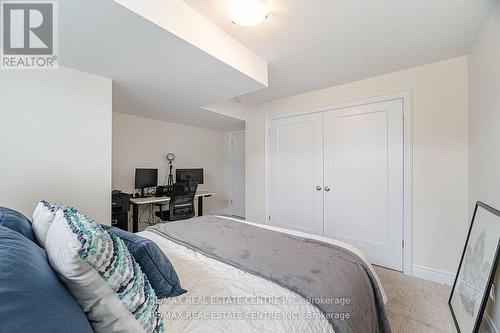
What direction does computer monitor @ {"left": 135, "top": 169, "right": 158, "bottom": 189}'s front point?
toward the camera

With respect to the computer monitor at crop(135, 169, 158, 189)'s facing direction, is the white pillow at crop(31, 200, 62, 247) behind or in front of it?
in front

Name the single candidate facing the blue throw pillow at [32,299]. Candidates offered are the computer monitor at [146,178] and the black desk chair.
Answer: the computer monitor

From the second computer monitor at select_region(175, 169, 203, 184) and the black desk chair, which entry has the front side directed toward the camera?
the second computer monitor

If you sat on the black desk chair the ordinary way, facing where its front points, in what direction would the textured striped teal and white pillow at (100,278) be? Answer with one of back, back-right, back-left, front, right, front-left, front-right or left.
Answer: back-left

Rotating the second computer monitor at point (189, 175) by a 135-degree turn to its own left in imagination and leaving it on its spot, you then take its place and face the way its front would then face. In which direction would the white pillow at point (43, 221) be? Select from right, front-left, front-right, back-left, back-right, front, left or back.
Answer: back-right

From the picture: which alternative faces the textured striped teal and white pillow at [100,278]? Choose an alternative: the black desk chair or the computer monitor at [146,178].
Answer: the computer monitor

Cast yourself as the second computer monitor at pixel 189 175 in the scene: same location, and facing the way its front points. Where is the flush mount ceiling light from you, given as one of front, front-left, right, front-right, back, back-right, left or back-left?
front

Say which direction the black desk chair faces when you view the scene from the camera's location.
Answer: facing away from the viewer and to the left of the viewer

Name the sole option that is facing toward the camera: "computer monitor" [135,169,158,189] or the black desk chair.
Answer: the computer monitor

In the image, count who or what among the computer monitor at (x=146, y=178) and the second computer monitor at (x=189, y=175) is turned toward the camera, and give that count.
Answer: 2

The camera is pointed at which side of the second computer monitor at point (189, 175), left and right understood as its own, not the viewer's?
front

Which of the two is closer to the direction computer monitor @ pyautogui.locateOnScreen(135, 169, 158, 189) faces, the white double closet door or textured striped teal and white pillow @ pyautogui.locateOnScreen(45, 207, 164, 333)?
the textured striped teal and white pillow

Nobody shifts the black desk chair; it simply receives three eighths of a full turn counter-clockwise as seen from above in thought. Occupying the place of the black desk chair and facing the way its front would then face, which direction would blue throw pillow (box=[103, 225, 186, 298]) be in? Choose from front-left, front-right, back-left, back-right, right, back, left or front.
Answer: front

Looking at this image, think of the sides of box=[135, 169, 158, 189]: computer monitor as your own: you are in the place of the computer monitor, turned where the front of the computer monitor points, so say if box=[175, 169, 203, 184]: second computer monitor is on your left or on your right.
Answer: on your left

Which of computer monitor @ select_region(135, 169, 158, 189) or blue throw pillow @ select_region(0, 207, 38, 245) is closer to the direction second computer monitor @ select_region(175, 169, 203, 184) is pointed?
the blue throw pillow

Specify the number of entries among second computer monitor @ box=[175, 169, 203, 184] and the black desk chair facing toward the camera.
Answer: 1
